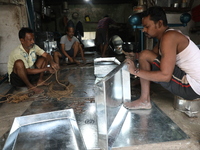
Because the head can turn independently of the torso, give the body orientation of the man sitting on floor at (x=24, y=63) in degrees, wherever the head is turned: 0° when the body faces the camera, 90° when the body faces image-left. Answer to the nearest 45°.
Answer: approximately 315°

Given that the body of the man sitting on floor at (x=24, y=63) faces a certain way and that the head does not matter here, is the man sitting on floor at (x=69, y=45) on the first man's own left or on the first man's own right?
on the first man's own left

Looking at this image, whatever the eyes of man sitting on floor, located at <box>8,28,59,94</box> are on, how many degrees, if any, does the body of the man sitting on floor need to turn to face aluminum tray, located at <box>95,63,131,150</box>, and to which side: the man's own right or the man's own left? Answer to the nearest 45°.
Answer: approximately 45° to the man's own right

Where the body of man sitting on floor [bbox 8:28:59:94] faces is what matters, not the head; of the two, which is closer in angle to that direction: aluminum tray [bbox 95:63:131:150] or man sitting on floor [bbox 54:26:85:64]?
the aluminum tray

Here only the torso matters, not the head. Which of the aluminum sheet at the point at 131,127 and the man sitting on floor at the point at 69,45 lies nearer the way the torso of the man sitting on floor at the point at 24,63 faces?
the aluminum sheet
